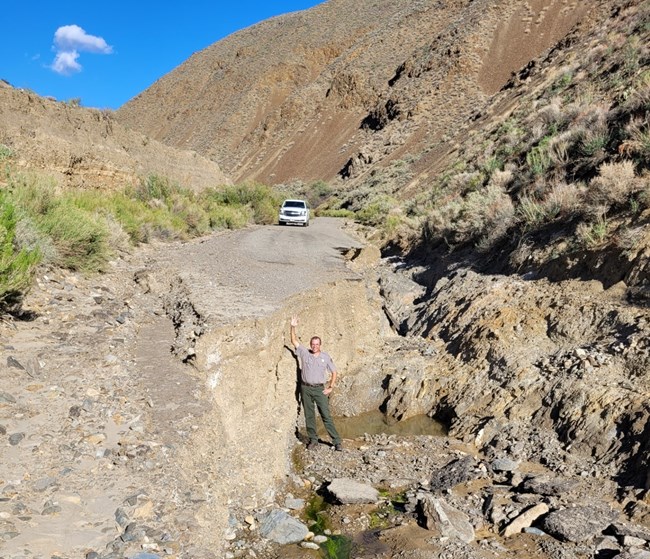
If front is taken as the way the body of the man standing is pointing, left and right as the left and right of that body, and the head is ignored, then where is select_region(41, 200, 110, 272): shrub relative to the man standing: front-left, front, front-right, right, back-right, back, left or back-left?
back-right

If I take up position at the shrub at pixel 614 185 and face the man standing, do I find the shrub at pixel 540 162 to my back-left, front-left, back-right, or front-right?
back-right

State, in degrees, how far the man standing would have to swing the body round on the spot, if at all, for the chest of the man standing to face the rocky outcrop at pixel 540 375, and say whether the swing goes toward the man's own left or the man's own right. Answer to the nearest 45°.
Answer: approximately 90° to the man's own left

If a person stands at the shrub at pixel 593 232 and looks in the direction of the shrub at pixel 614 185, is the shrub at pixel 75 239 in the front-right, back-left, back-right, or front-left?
back-left

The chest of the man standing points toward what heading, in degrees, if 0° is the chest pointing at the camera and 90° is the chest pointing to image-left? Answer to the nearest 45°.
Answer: approximately 0°

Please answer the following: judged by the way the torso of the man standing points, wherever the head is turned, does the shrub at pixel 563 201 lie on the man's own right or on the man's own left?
on the man's own left

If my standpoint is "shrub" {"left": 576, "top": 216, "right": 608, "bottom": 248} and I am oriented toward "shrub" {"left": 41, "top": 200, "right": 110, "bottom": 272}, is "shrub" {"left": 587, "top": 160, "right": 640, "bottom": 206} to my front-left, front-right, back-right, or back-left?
back-right

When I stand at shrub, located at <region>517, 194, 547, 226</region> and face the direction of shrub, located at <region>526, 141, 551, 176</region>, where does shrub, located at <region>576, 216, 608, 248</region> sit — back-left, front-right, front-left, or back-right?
back-right

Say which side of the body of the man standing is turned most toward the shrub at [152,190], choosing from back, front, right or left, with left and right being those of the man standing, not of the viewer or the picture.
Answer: back

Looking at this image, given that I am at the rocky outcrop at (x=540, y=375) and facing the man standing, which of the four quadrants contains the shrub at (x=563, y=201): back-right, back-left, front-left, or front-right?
back-right
